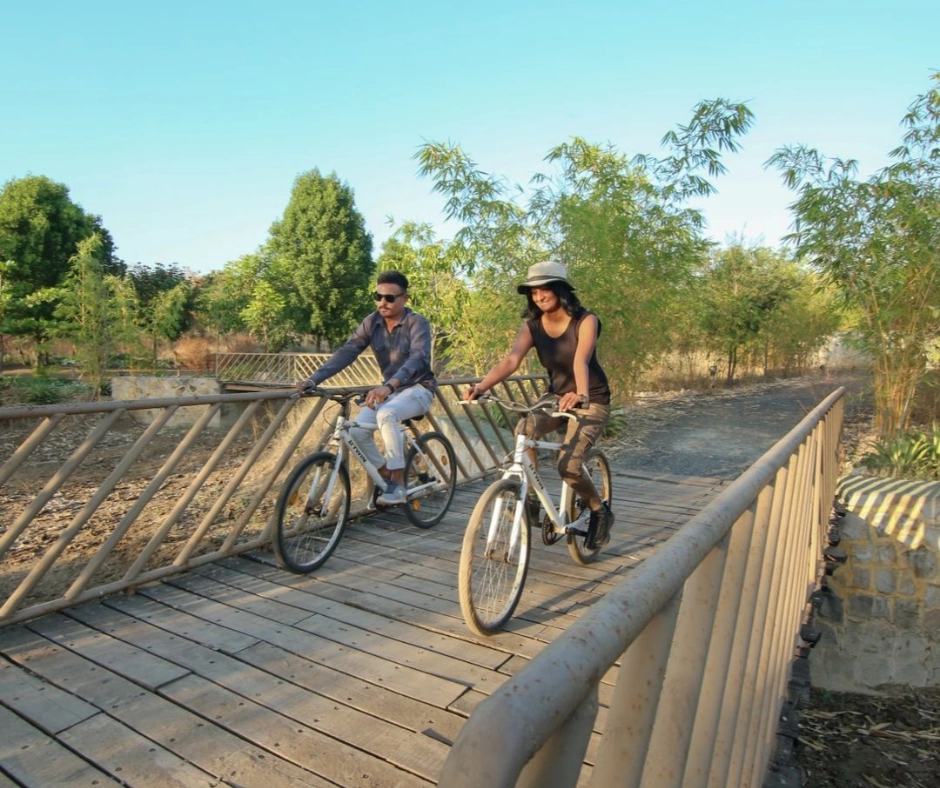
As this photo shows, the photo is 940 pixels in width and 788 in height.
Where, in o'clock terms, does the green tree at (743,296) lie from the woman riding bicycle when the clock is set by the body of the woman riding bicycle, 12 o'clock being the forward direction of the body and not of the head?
The green tree is roughly at 5 o'clock from the woman riding bicycle.

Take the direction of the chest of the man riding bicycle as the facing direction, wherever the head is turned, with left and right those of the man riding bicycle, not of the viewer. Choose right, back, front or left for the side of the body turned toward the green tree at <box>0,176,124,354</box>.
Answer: right

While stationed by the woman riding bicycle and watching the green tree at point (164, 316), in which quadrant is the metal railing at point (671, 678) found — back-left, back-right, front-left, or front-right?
back-left

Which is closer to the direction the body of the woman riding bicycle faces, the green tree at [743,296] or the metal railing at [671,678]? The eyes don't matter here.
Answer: the metal railing

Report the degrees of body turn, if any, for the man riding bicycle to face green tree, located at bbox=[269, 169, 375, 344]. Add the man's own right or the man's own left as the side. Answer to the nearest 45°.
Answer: approximately 135° to the man's own right

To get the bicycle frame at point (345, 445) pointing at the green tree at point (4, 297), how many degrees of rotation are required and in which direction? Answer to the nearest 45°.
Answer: approximately 90° to its right

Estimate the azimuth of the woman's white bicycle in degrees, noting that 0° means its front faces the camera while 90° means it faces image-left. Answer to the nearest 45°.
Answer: approximately 45°
